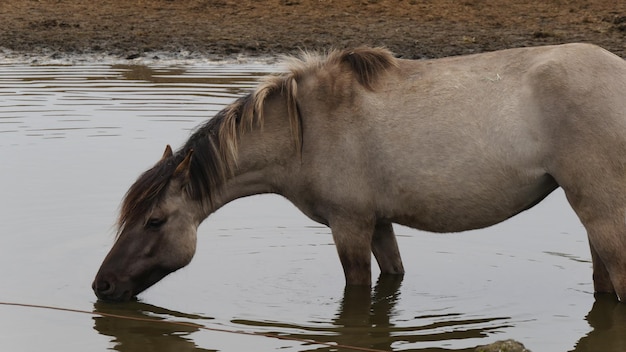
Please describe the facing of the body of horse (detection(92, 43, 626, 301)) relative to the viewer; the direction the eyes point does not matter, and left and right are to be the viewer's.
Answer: facing to the left of the viewer
